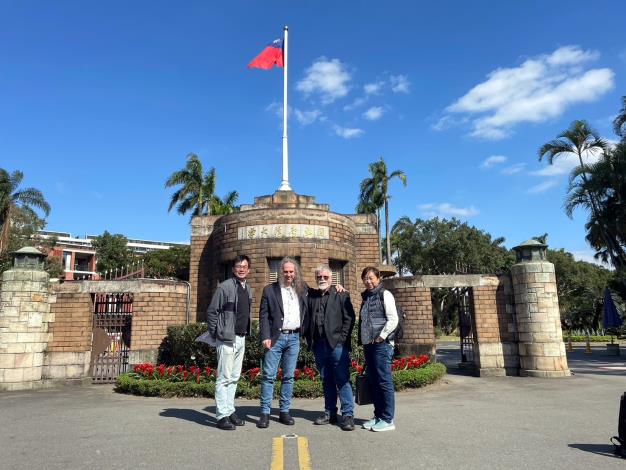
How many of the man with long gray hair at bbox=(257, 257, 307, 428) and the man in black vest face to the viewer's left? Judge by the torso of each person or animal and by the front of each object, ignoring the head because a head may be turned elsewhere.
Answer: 0

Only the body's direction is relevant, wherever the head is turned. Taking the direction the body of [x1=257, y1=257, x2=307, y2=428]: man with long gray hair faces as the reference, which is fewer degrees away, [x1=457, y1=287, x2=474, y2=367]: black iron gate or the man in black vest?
the man in black vest

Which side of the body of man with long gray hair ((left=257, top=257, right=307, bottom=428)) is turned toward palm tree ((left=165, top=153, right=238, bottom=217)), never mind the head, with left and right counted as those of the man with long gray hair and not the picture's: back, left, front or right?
back

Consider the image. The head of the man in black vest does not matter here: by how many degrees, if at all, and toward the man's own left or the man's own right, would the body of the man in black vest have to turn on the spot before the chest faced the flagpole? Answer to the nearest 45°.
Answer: approximately 135° to the man's own left

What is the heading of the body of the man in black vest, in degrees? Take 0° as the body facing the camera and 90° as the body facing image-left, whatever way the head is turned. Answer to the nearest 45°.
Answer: approximately 315°

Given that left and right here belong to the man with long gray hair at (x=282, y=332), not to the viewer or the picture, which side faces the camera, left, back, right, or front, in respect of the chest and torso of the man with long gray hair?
front

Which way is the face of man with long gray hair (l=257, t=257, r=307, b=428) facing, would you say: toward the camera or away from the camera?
toward the camera

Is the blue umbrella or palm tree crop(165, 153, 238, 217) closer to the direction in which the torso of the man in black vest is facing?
the blue umbrella

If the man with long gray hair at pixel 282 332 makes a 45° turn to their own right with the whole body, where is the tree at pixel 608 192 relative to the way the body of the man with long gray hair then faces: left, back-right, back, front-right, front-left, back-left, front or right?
back

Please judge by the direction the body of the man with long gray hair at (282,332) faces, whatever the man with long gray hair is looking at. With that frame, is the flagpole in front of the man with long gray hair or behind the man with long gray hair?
behind

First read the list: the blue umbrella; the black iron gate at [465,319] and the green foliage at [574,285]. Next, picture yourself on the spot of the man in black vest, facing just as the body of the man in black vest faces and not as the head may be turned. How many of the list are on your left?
3
